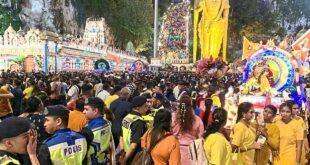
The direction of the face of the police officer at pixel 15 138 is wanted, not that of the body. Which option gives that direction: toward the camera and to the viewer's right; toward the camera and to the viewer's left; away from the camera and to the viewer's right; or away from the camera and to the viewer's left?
toward the camera and to the viewer's right

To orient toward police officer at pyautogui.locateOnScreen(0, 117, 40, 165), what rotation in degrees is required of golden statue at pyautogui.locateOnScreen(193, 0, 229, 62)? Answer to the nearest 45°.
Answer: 0° — it already faces them

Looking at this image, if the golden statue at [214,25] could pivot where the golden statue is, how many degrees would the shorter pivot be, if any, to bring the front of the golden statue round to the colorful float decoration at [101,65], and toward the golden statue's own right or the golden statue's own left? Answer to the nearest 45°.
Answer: approximately 45° to the golden statue's own right

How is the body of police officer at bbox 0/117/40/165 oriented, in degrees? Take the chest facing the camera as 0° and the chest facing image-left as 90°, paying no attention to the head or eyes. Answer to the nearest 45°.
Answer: approximately 270°

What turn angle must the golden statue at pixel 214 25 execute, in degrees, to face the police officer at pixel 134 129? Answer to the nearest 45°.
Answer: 0° — it already faces them

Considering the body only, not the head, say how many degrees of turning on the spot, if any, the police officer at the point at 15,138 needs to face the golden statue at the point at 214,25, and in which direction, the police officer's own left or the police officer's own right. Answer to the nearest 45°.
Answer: approximately 45° to the police officer's own left

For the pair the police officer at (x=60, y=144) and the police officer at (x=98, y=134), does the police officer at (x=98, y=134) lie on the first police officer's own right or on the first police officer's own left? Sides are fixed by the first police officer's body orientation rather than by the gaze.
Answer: on the first police officer's own right

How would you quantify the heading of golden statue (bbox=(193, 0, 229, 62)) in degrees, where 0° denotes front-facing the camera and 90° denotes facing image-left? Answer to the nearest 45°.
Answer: approximately 0°

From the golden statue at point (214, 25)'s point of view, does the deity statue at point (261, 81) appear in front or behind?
in front
